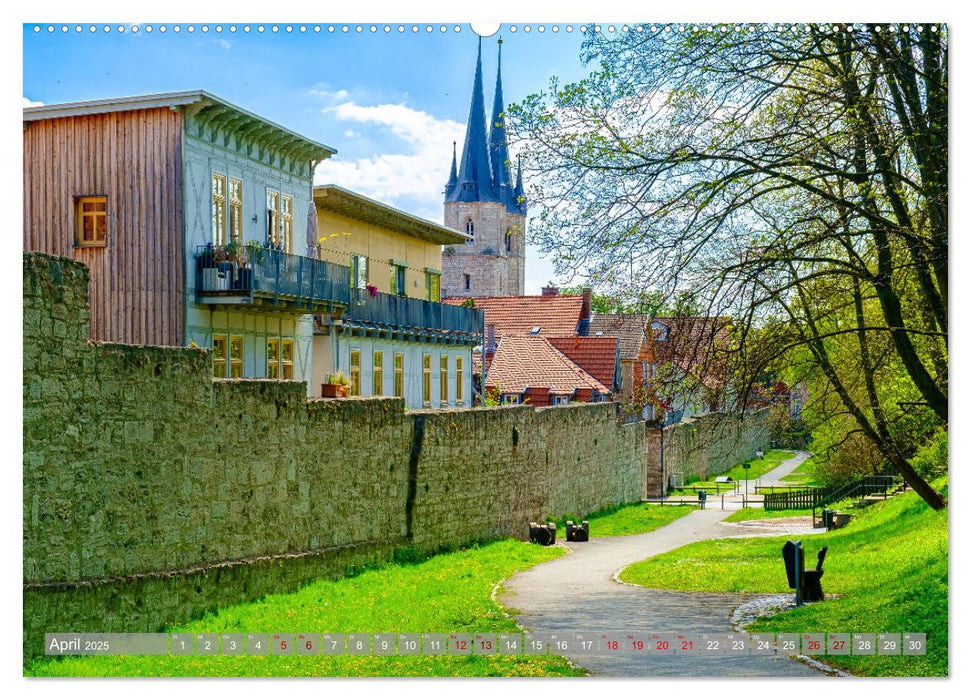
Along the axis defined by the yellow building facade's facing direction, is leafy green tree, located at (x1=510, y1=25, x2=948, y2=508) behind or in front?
in front

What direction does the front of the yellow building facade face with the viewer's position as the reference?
facing the viewer and to the right of the viewer

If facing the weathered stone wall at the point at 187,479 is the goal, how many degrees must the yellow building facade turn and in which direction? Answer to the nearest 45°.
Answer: approximately 45° to its right

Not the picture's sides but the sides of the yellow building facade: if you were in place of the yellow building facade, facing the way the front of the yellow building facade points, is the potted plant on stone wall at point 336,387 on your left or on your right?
on your right
